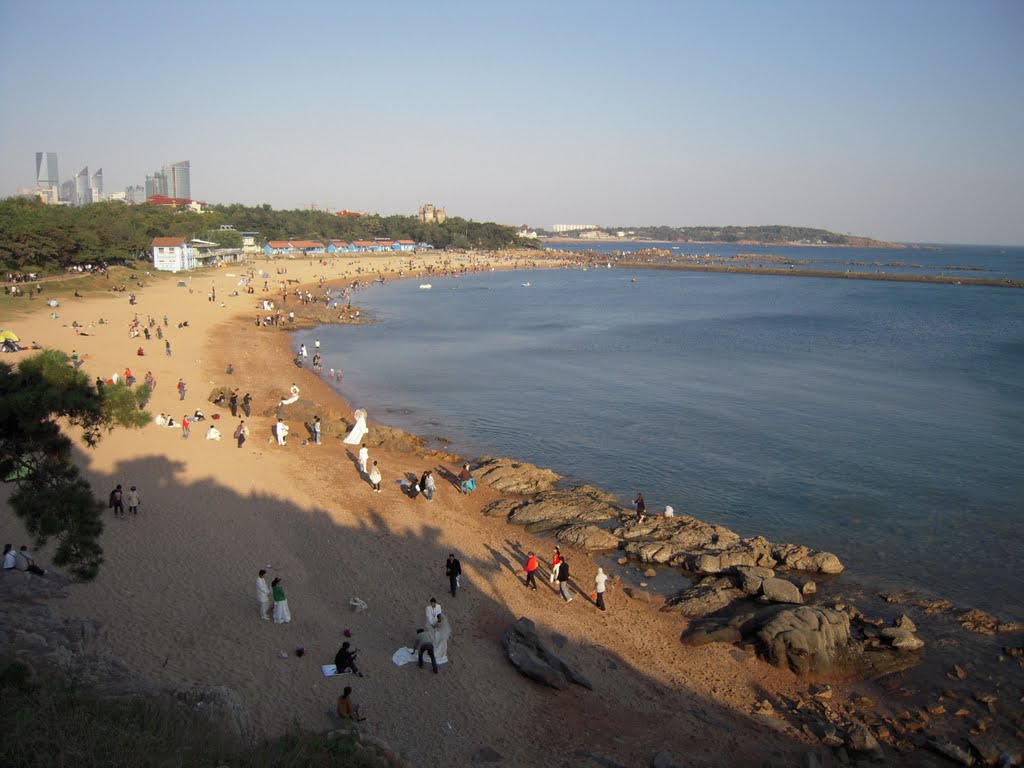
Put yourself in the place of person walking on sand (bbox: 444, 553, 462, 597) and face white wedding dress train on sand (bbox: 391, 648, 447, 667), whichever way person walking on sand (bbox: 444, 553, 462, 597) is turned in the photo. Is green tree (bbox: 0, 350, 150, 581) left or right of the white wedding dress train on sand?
right

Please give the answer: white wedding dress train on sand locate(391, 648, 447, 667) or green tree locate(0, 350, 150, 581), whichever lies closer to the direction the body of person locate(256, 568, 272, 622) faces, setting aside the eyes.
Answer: the white wedding dress train on sand

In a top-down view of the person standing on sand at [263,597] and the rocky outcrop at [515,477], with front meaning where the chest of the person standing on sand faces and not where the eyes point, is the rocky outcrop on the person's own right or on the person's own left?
on the person's own left
